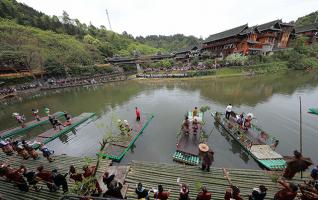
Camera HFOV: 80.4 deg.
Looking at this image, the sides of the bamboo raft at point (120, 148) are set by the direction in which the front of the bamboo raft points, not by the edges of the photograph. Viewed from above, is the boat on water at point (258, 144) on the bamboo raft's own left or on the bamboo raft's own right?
on the bamboo raft's own left

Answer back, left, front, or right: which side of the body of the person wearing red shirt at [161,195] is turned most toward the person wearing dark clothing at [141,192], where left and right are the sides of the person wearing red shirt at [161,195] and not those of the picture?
left

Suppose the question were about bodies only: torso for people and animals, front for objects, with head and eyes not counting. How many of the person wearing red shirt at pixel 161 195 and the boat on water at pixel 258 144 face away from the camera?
1

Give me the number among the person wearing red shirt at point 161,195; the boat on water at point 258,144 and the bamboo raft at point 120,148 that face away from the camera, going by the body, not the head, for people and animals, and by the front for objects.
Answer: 1

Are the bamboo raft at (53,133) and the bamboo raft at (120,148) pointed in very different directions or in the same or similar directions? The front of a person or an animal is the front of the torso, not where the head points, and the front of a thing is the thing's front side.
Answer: same or similar directions

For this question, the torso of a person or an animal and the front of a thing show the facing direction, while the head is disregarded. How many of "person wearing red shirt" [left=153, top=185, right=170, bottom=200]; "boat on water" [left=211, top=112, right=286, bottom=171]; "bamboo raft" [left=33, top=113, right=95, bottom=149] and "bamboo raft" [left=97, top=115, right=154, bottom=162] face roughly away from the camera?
1

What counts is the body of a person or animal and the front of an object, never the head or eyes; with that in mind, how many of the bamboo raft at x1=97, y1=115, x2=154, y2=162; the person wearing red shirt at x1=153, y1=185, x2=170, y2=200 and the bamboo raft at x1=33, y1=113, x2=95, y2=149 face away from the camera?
1

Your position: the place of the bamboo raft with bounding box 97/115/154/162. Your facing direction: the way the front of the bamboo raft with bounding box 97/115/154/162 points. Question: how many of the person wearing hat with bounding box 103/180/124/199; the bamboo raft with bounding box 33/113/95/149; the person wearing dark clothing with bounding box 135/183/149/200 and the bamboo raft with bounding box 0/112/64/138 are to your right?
2

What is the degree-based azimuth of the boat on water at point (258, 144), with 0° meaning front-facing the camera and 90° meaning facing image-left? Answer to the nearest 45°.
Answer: approximately 315°

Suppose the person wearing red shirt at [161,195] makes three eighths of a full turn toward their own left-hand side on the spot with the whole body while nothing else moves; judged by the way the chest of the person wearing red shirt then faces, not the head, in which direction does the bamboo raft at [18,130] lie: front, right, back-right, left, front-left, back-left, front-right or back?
right

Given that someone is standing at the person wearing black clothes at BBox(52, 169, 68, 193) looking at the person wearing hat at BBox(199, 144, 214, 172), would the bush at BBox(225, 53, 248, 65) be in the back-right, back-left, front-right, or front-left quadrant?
front-left

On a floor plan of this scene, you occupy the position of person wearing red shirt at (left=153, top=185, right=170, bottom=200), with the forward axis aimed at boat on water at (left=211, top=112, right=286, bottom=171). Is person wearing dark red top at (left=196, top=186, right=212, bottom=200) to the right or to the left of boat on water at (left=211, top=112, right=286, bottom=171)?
right

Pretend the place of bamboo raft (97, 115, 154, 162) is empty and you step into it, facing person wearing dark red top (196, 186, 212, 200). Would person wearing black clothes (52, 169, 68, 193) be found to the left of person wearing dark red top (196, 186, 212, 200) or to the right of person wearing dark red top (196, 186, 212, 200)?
right

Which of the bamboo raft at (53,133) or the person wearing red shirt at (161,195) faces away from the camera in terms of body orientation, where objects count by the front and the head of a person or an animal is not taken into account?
the person wearing red shirt

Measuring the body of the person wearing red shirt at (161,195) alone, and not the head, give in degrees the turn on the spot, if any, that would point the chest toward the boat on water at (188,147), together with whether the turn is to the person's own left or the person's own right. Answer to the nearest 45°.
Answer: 0° — they already face it

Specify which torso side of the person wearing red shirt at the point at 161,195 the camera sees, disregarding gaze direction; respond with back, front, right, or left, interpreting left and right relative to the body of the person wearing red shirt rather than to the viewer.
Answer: back
